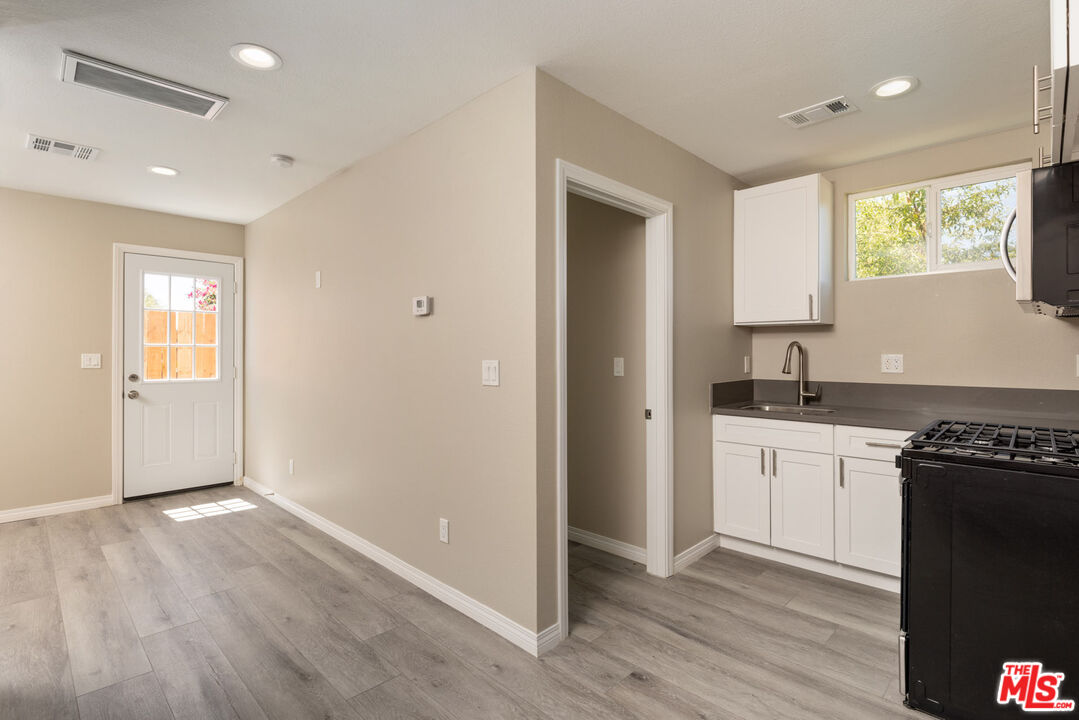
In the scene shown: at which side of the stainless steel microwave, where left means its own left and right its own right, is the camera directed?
left

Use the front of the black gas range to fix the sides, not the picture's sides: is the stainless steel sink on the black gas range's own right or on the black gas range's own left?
on the black gas range's own right

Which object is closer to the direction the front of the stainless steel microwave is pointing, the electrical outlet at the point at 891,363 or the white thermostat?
the white thermostat

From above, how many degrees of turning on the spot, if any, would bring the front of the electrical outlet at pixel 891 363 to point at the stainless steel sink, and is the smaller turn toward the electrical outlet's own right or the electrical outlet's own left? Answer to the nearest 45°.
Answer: approximately 45° to the electrical outlet's own right

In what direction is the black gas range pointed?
to the viewer's left

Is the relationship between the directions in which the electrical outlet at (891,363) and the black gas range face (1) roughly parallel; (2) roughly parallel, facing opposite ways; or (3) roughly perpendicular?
roughly perpendicular
